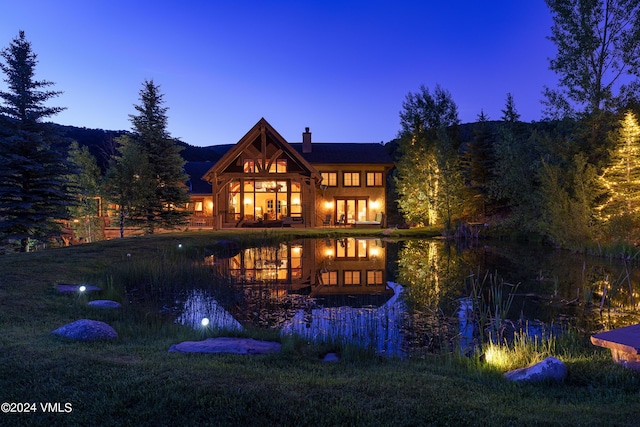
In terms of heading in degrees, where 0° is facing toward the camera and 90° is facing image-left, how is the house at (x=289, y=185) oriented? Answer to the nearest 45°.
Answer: approximately 0°

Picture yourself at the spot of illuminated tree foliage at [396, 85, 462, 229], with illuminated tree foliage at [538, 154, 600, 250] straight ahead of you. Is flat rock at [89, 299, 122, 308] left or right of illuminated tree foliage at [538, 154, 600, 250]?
right

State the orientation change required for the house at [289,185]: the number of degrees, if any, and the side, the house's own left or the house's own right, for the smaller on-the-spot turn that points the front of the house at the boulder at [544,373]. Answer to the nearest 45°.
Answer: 0° — it already faces it

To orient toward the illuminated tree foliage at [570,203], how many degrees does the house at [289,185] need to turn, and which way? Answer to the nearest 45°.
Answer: approximately 45° to its left

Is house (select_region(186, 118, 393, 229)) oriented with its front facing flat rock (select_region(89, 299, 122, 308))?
yes

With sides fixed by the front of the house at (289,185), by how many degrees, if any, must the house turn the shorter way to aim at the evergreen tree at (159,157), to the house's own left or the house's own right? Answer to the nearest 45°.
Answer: approximately 45° to the house's own right

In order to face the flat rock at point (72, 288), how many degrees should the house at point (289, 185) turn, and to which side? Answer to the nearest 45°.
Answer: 0° — it already faces it
